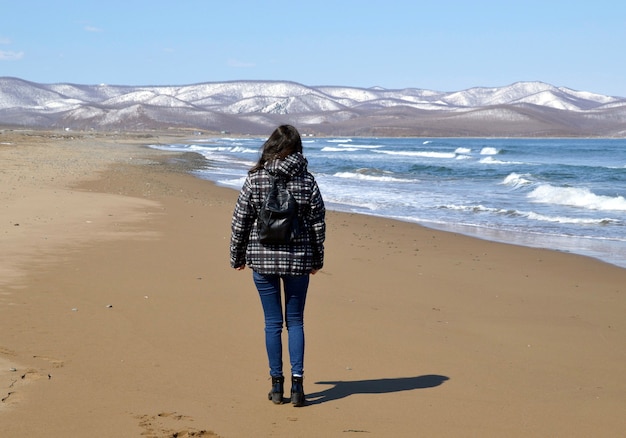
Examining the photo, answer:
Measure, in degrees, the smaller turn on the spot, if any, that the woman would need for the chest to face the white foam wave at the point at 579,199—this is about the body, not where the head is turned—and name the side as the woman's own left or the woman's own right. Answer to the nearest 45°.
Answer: approximately 45° to the woman's own right

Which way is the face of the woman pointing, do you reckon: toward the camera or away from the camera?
away from the camera

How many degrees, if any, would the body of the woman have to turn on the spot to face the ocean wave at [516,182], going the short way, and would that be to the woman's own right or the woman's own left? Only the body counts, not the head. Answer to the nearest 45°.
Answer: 0° — they already face it

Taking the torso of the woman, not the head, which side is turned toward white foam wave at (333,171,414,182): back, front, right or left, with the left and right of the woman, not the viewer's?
front

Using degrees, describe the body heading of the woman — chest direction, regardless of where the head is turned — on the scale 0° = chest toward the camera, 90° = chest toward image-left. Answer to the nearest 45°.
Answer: approximately 180°

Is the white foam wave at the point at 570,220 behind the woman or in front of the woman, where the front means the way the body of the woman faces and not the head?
in front
